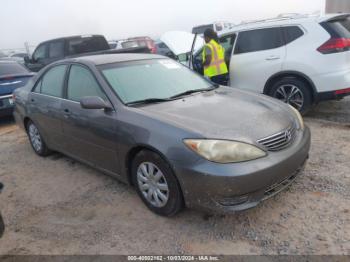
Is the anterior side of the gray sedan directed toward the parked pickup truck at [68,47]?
no

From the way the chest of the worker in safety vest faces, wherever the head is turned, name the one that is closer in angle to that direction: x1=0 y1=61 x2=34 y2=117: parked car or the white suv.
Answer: the parked car

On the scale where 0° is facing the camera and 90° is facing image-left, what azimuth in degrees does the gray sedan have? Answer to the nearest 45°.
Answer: approximately 315°

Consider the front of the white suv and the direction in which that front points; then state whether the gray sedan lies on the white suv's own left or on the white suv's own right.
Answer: on the white suv's own left

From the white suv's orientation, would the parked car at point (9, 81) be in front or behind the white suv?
in front

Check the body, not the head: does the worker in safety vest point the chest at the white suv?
no

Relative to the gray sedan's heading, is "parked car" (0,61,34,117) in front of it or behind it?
behind

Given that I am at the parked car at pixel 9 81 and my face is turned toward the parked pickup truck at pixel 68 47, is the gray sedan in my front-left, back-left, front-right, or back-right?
back-right

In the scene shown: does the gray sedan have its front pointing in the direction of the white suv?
no

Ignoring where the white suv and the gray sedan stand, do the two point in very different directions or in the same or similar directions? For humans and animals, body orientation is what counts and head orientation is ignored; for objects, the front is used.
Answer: very different directions
